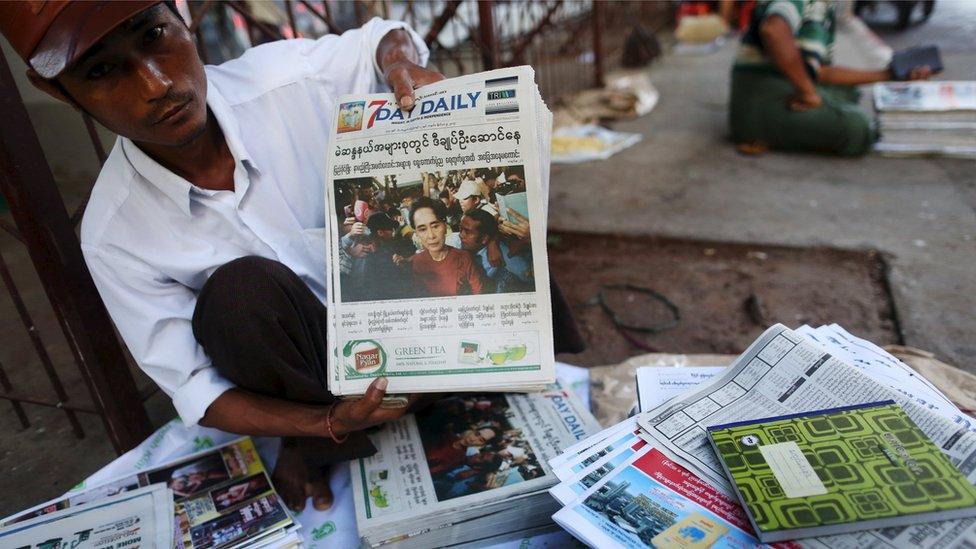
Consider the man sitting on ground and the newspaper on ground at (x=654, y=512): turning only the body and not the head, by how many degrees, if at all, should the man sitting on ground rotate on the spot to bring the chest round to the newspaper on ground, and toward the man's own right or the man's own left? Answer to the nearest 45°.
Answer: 0° — they already face it

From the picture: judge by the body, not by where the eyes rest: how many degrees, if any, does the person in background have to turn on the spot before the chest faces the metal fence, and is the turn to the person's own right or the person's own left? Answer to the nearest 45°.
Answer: approximately 135° to the person's own right

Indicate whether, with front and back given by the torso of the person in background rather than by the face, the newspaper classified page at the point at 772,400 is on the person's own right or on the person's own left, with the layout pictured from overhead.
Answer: on the person's own right

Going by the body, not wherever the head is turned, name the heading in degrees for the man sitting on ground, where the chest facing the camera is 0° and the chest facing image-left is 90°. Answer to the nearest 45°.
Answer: approximately 315°

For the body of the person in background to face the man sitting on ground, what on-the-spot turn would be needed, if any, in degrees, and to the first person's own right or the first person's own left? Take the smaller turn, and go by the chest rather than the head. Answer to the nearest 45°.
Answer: approximately 90° to the first person's own right

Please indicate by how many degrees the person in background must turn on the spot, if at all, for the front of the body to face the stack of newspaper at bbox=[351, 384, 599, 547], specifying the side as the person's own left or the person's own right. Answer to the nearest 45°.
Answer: approximately 90° to the person's own right
